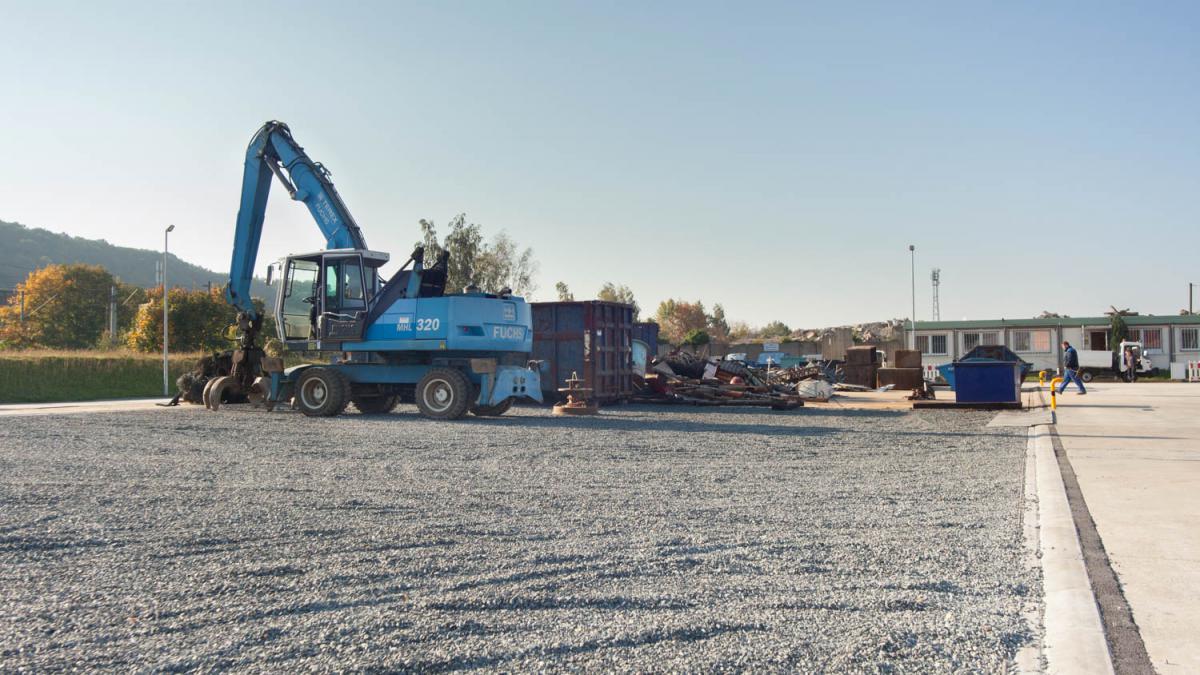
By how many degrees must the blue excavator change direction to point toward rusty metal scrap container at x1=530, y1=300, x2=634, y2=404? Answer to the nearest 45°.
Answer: approximately 135° to its right

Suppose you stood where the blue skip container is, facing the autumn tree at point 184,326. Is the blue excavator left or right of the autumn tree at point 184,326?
left

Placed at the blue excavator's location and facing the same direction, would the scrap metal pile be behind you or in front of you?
behind

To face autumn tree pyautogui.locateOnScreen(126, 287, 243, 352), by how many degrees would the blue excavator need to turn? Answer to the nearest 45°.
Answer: approximately 90° to its right

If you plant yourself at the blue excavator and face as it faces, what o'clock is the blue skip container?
The blue skip container is roughly at 6 o'clock from the blue excavator.

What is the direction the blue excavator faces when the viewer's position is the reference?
facing to the left of the viewer

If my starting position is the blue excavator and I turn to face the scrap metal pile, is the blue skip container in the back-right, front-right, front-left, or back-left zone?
front-right
